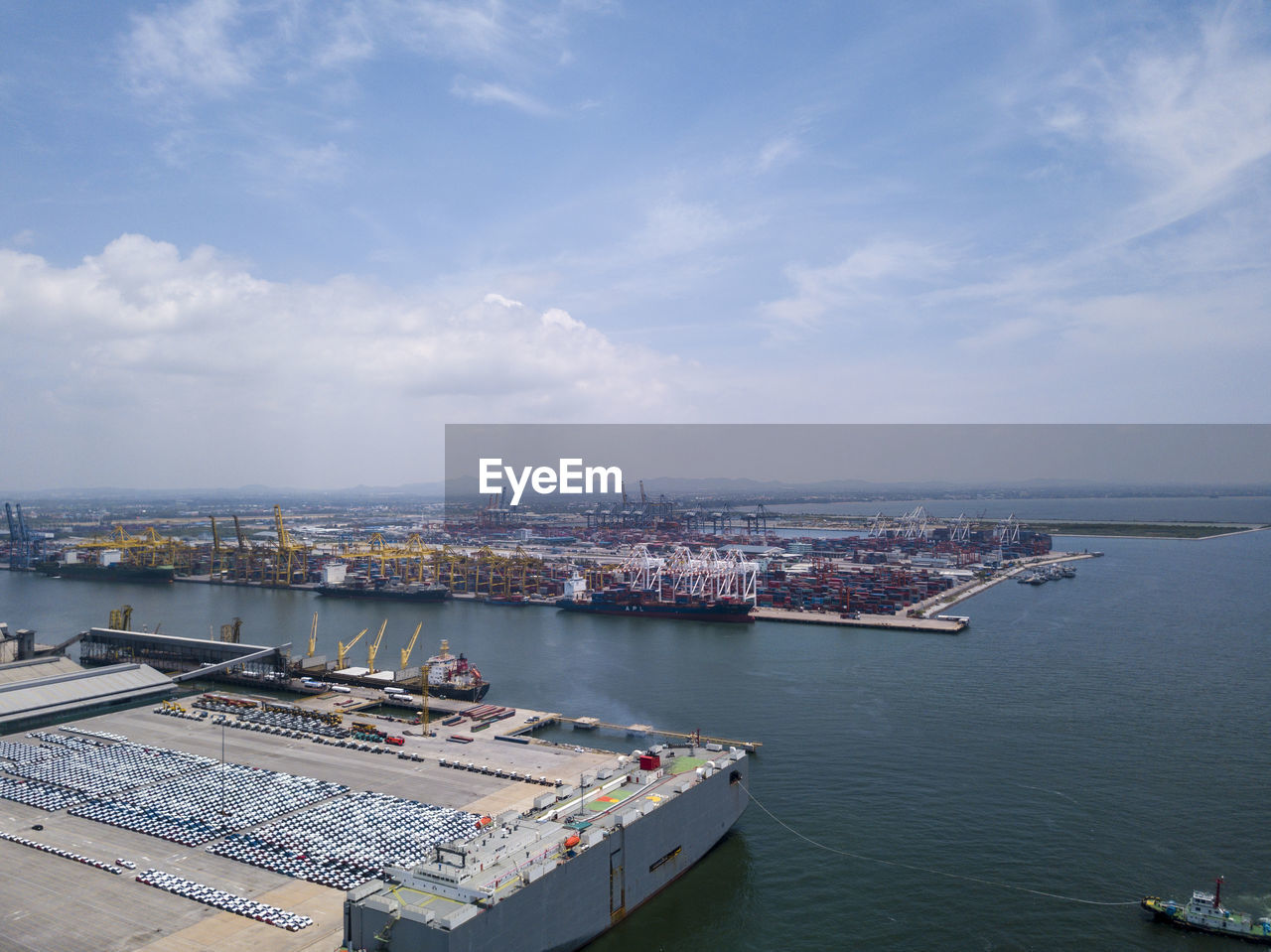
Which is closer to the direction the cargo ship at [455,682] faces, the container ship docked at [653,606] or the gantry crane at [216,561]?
the gantry crane

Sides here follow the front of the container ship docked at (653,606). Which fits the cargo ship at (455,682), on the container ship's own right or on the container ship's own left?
on the container ship's own right

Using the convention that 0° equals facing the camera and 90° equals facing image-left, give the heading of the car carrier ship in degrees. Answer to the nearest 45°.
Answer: approximately 45°

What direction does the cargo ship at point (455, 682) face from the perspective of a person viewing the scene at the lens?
facing away from the viewer and to the left of the viewer

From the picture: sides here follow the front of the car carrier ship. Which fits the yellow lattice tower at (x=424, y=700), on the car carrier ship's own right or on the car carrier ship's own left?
on the car carrier ship's own right

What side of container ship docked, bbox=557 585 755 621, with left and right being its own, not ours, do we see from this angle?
right
